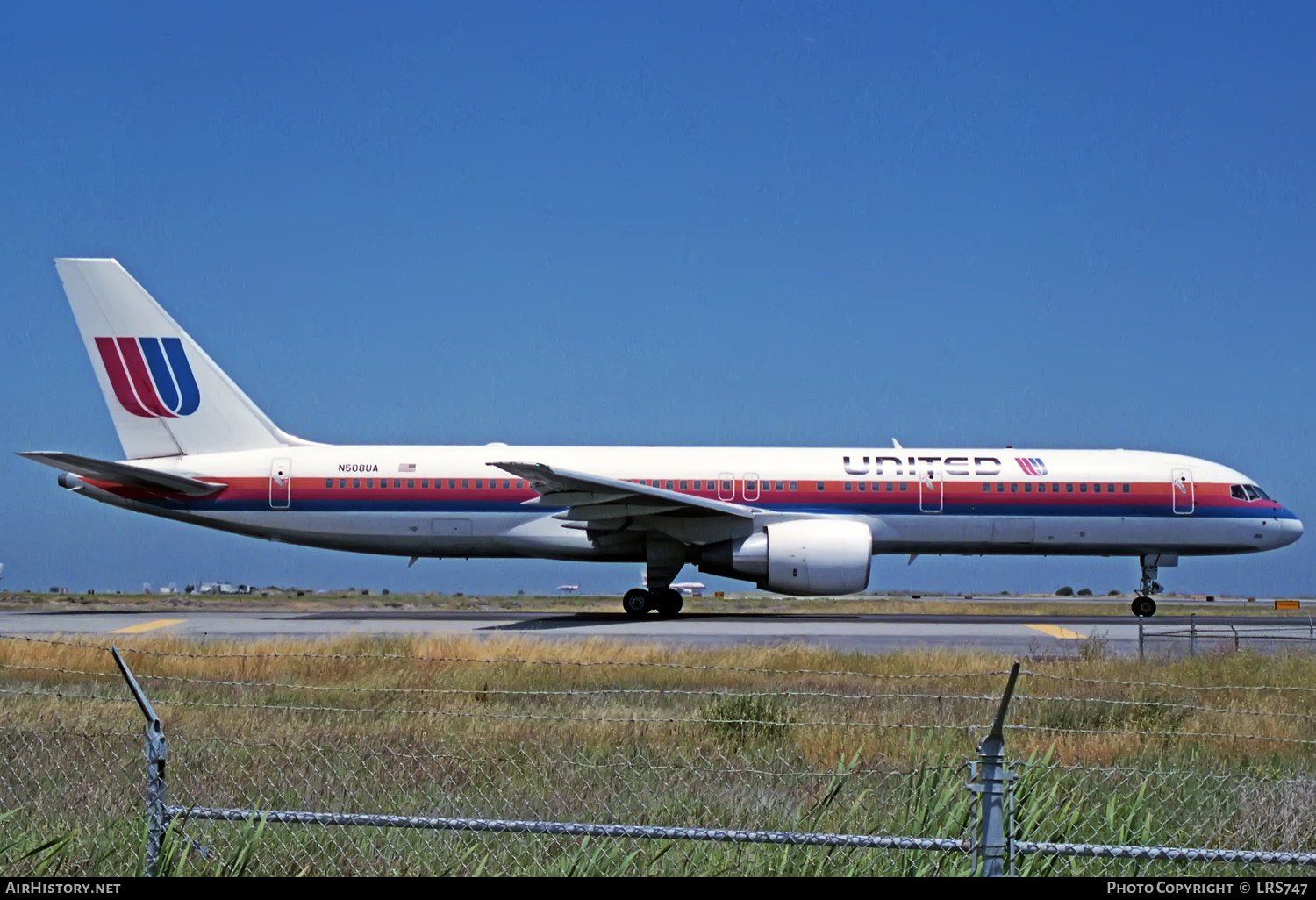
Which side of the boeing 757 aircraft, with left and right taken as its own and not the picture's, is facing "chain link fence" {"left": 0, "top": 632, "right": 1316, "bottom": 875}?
right

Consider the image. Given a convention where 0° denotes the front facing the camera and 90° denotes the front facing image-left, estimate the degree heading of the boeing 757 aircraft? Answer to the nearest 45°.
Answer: approximately 270°
